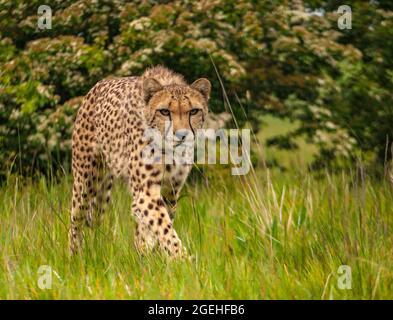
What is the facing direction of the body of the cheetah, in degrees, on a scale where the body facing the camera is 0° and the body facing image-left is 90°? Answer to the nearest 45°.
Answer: approximately 315°
